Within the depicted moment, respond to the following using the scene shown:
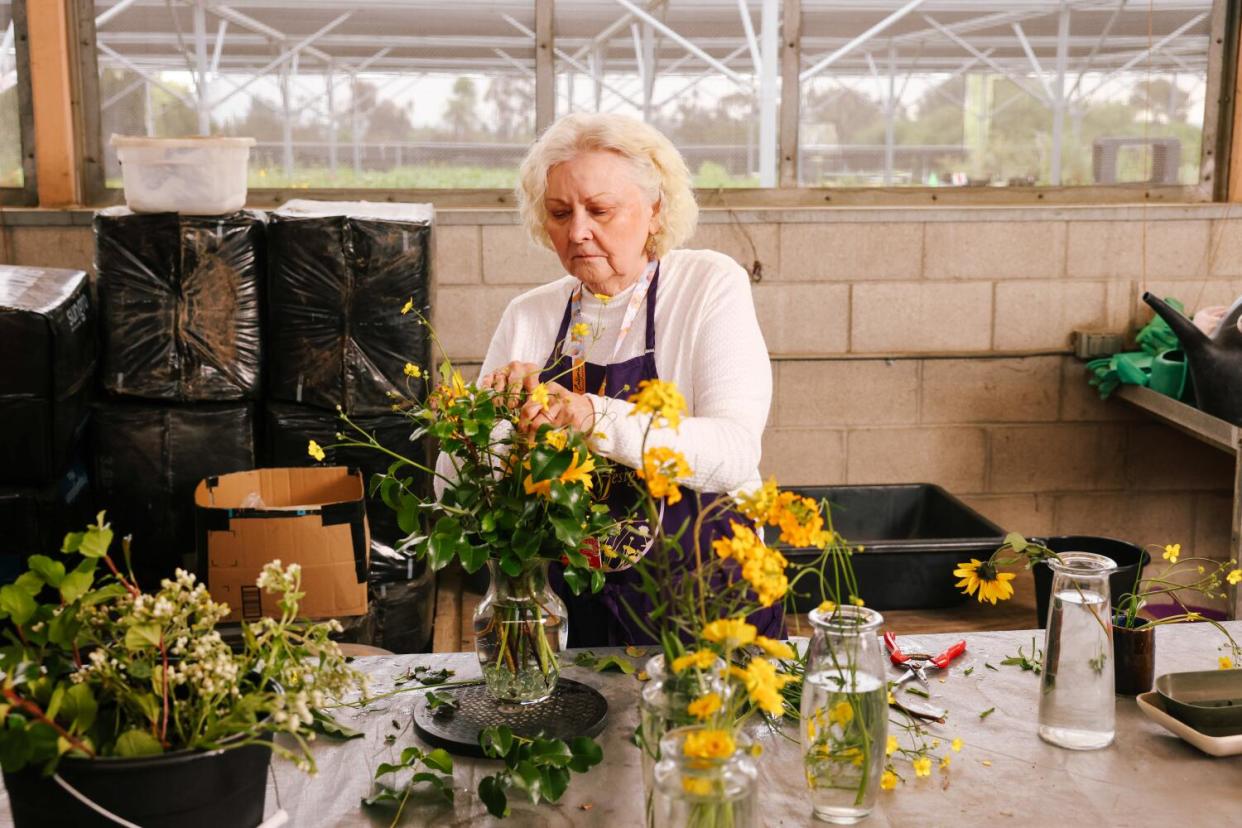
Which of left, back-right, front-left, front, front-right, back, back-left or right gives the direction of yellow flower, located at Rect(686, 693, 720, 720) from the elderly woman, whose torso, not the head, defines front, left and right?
front-left

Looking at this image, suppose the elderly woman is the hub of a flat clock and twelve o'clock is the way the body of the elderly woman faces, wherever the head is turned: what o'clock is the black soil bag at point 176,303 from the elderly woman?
The black soil bag is roughly at 3 o'clock from the elderly woman.

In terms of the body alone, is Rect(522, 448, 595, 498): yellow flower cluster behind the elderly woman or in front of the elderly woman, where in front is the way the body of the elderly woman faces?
in front

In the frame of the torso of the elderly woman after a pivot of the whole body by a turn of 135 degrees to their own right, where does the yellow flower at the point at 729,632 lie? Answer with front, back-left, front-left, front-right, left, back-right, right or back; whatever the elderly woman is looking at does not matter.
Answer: back

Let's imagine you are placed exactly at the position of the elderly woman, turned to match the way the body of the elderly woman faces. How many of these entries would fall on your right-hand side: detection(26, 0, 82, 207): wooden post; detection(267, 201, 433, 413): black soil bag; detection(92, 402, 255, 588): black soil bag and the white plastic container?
4

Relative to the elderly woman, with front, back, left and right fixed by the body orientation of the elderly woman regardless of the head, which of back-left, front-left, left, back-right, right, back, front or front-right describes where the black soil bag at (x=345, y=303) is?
right

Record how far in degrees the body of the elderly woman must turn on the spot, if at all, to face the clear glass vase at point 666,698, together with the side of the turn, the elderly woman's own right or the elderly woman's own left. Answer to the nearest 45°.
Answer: approximately 45° to the elderly woman's own left

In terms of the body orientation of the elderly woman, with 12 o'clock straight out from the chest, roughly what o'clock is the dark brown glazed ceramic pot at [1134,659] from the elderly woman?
The dark brown glazed ceramic pot is roughly at 9 o'clock from the elderly woman.

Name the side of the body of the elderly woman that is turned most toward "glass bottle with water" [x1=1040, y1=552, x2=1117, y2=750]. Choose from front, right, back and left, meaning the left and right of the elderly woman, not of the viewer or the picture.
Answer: left

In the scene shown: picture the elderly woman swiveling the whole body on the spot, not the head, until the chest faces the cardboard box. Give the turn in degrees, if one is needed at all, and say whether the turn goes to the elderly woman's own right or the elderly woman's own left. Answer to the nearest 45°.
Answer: approximately 45° to the elderly woman's own right

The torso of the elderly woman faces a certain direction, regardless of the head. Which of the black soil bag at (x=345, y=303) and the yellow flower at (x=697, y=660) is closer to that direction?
the yellow flower

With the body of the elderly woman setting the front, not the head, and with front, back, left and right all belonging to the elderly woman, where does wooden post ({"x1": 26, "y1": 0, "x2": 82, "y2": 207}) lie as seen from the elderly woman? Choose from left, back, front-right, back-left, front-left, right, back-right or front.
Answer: right

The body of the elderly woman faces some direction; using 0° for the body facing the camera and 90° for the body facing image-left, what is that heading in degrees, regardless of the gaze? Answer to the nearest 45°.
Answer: approximately 45°

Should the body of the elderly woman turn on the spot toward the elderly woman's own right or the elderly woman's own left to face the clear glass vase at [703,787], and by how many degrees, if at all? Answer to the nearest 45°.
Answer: approximately 45° to the elderly woman's own left

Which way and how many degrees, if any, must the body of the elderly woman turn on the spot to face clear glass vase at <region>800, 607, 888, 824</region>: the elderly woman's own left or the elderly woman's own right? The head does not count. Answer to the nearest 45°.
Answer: approximately 45° to the elderly woman's own left

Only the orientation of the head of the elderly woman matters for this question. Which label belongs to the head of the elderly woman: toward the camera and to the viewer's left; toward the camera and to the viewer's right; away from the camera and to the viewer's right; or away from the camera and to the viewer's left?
toward the camera and to the viewer's left

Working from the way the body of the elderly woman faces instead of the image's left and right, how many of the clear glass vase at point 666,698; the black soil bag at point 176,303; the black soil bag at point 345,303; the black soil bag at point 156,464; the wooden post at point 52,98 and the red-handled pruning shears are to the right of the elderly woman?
4
